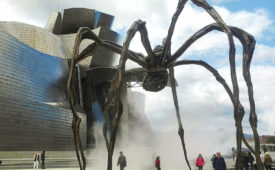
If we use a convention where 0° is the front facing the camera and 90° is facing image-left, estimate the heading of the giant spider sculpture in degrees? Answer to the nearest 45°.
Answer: approximately 0°
